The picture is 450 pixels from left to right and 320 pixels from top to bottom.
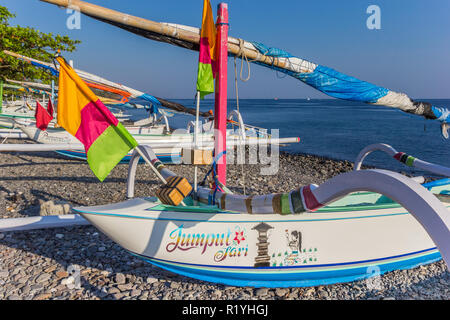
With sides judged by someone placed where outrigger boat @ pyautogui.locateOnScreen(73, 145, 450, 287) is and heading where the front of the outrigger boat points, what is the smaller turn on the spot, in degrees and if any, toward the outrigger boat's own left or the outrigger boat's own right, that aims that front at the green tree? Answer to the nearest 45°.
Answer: approximately 45° to the outrigger boat's own right

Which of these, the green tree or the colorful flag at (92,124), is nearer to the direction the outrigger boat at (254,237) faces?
the colorful flag

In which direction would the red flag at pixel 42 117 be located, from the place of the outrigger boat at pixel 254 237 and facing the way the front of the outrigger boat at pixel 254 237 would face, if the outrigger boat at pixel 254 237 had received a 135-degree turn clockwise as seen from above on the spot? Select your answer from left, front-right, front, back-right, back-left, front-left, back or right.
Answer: left

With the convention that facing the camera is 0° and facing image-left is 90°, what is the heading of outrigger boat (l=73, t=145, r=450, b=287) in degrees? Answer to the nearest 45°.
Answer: approximately 90°

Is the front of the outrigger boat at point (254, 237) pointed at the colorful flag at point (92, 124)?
yes
